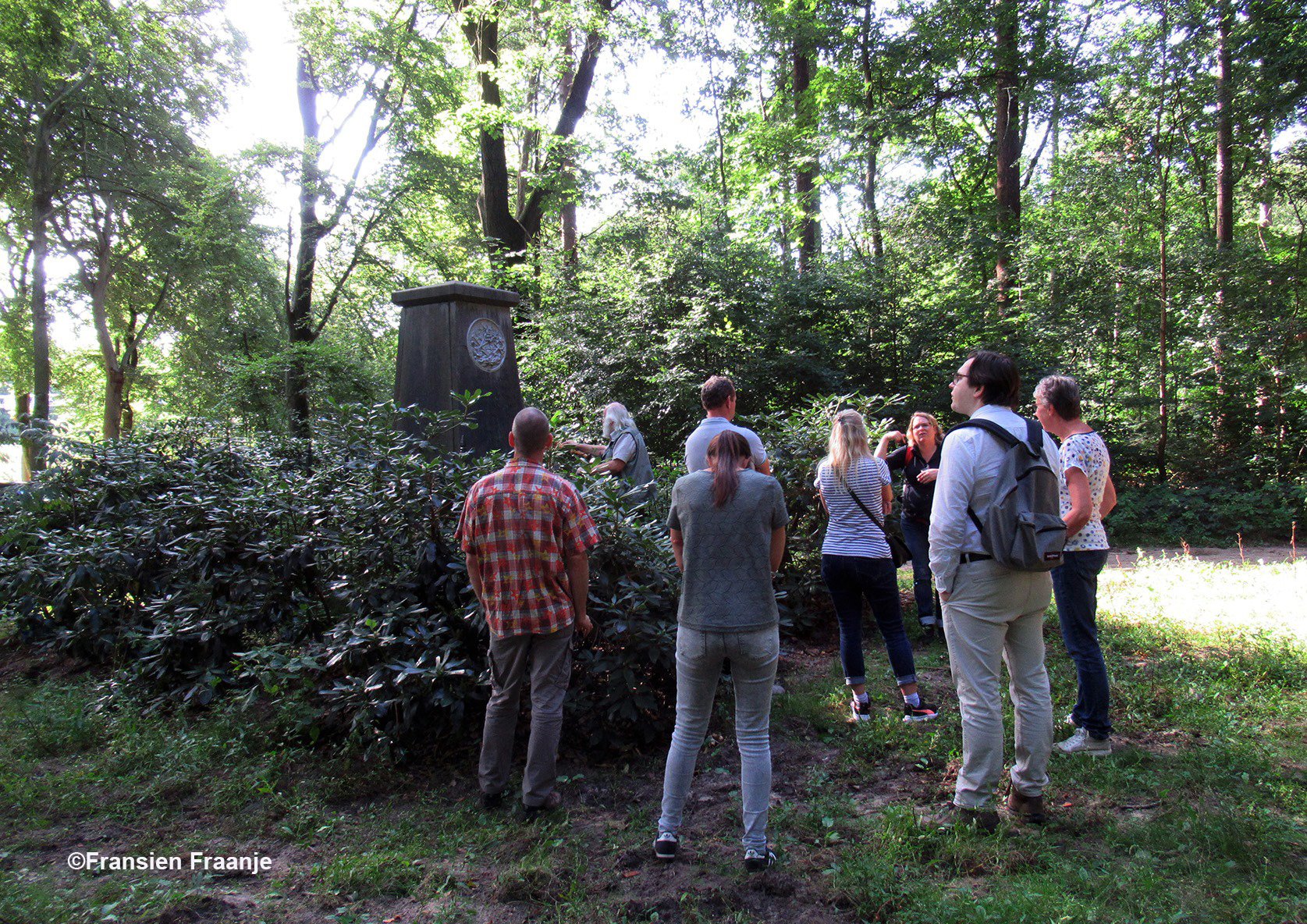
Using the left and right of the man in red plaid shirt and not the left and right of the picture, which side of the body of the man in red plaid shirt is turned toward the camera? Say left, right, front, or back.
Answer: back

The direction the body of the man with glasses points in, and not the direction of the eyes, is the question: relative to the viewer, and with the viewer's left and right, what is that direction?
facing away from the viewer and to the left of the viewer

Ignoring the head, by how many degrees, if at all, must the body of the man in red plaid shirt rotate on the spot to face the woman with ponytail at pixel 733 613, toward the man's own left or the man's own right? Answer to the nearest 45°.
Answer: approximately 135° to the man's own right

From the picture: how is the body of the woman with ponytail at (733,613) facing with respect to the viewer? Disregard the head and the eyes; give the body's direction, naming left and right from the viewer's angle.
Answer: facing away from the viewer

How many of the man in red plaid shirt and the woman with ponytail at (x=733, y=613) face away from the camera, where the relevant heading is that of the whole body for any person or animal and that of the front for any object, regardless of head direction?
2

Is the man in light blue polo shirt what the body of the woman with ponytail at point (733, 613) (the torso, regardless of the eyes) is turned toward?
yes

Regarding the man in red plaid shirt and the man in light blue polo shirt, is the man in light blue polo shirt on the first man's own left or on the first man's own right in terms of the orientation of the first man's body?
on the first man's own right

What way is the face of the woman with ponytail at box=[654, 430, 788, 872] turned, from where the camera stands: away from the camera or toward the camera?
away from the camera

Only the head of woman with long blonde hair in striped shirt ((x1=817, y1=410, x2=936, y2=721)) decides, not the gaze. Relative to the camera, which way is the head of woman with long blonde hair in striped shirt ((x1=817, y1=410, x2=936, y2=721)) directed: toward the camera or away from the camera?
away from the camera

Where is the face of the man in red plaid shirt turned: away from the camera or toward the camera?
away from the camera

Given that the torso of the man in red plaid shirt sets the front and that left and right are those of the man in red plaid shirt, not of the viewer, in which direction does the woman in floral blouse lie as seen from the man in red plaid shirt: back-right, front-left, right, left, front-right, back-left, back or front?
right

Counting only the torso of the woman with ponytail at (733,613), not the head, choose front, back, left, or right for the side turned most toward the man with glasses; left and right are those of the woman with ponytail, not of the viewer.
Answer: right
